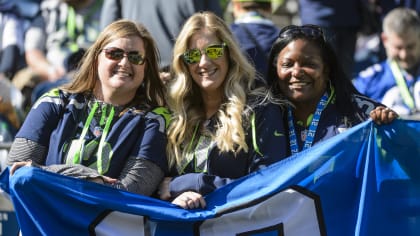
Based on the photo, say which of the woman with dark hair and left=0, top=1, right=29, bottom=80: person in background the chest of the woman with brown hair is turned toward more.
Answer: the woman with dark hair

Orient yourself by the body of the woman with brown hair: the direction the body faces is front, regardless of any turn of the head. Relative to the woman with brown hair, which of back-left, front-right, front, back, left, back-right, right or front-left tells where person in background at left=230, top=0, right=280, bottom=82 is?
back-left

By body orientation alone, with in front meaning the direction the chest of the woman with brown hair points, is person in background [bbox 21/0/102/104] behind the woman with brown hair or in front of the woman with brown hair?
behind

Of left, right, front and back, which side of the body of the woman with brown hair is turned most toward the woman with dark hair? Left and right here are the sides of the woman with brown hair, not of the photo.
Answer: left

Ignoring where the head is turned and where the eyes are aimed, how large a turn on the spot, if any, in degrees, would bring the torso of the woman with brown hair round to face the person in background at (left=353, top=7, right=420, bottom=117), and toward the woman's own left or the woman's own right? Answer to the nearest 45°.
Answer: approximately 135° to the woman's own left

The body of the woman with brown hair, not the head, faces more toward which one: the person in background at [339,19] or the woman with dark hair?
the woman with dark hair

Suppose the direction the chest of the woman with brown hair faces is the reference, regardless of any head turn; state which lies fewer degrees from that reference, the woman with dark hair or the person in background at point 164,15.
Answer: the woman with dark hair

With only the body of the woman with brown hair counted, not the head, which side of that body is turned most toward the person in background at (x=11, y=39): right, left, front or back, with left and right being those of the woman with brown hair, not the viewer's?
back
